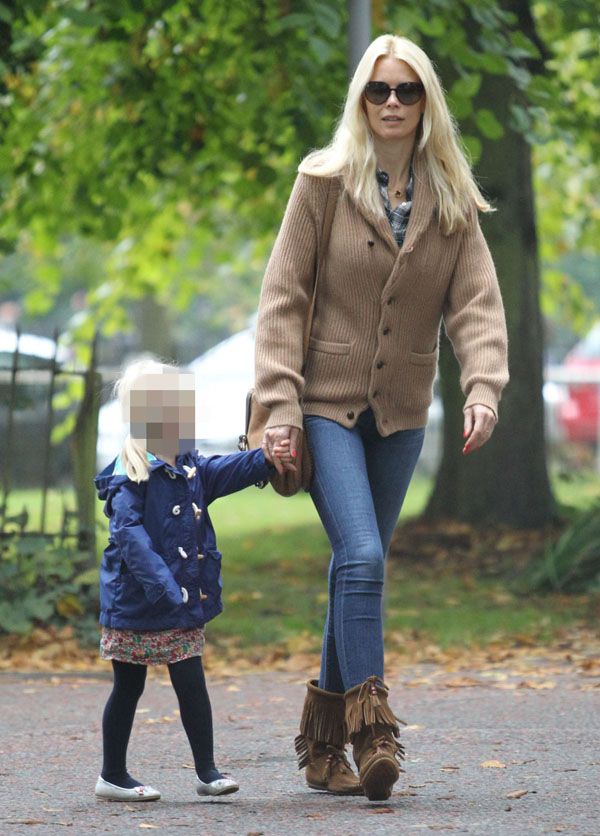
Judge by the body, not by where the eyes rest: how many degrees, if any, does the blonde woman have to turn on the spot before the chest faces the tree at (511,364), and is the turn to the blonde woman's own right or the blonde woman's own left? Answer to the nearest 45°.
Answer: approximately 180°

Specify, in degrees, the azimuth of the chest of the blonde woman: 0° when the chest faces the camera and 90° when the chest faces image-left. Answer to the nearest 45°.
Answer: approximately 0°

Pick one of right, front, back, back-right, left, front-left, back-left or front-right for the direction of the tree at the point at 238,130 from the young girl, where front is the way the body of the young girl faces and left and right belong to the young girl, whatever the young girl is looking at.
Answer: back-left

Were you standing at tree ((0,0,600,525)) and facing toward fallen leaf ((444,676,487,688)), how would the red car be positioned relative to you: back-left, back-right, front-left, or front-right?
back-left

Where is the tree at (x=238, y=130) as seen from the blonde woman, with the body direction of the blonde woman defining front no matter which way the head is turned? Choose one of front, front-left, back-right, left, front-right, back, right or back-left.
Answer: back
